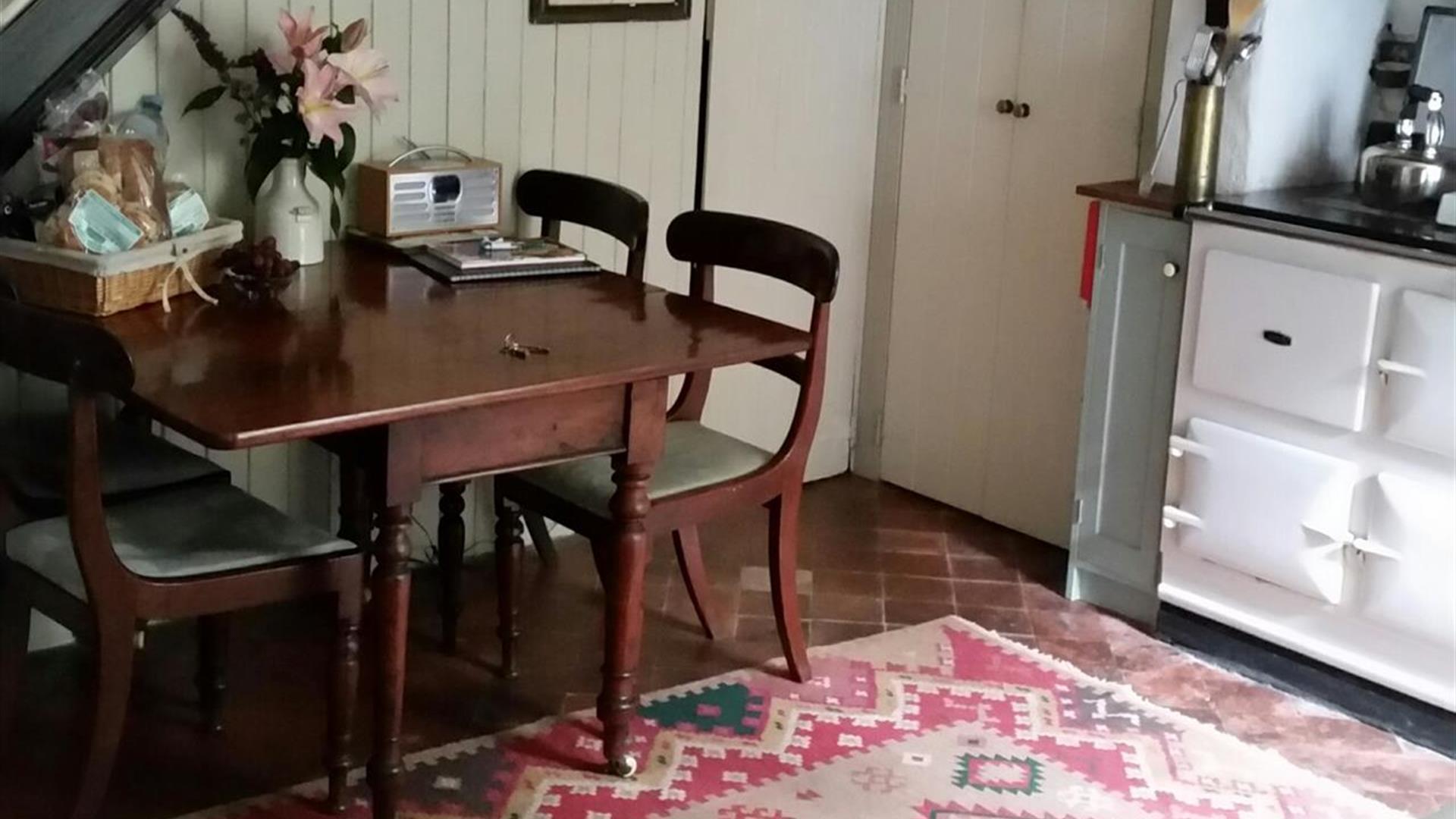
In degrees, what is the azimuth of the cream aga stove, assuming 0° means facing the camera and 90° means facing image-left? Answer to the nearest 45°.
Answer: approximately 45°

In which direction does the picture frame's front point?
toward the camera

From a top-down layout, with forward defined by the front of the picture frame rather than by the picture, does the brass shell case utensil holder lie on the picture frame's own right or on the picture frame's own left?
on the picture frame's own left

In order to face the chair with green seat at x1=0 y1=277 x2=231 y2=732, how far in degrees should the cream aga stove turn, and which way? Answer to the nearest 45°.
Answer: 0° — it already faces it

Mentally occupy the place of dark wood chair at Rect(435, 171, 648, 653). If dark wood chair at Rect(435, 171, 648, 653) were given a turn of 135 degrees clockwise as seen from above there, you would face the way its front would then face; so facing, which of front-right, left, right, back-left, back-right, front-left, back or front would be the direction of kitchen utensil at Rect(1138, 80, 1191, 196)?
right

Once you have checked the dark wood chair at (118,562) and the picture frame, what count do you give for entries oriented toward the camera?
1

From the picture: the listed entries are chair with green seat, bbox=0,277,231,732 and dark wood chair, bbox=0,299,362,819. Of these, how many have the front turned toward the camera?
0

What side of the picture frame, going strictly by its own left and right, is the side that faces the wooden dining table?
front

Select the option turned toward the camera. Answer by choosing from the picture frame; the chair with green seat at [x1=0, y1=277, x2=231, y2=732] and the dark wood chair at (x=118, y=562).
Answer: the picture frame

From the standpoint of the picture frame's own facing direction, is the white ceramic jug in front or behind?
in front

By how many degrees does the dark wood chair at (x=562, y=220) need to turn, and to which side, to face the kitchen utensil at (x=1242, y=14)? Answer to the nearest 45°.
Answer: approximately 135° to its left

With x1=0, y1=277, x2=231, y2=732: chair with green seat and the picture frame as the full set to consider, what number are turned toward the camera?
1

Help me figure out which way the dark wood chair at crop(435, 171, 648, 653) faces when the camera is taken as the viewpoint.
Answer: facing the viewer and to the left of the viewer

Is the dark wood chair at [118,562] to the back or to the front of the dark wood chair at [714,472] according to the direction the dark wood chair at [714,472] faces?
to the front
